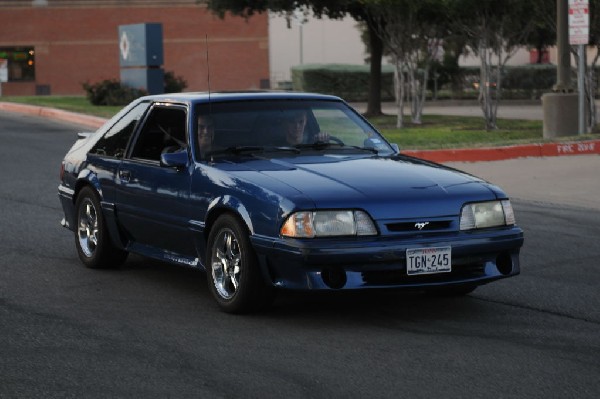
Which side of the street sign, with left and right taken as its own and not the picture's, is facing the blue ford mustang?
front

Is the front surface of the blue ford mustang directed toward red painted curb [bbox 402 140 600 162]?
no

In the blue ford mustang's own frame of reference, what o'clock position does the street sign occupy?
The street sign is roughly at 8 o'clock from the blue ford mustang.

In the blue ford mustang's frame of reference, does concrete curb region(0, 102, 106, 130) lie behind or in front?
behind

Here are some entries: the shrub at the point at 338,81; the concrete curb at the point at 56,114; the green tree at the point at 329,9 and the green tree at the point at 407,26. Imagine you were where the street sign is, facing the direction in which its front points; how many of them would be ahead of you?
0

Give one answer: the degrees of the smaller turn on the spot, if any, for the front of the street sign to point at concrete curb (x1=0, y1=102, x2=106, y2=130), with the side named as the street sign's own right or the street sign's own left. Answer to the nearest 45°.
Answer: approximately 135° to the street sign's own right

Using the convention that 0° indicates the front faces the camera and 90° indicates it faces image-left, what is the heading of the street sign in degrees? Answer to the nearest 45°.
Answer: approximately 0°

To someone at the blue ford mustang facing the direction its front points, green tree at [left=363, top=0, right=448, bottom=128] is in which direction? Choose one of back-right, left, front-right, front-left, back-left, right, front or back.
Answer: back-left

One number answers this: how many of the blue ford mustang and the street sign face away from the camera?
0

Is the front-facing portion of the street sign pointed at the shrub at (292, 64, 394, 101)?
no

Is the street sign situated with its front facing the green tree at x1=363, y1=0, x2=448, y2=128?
no

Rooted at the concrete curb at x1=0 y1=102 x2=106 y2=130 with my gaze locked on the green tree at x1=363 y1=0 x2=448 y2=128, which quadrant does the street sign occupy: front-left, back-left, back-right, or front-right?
front-right

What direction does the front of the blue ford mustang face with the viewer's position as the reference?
facing the viewer and to the right of the viewer

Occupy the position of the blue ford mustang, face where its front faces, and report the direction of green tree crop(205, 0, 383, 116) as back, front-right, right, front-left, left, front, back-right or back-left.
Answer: back-left

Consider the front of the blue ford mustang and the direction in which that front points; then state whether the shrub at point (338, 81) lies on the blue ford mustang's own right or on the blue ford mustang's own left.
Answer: on the blue ford mustang's own left
